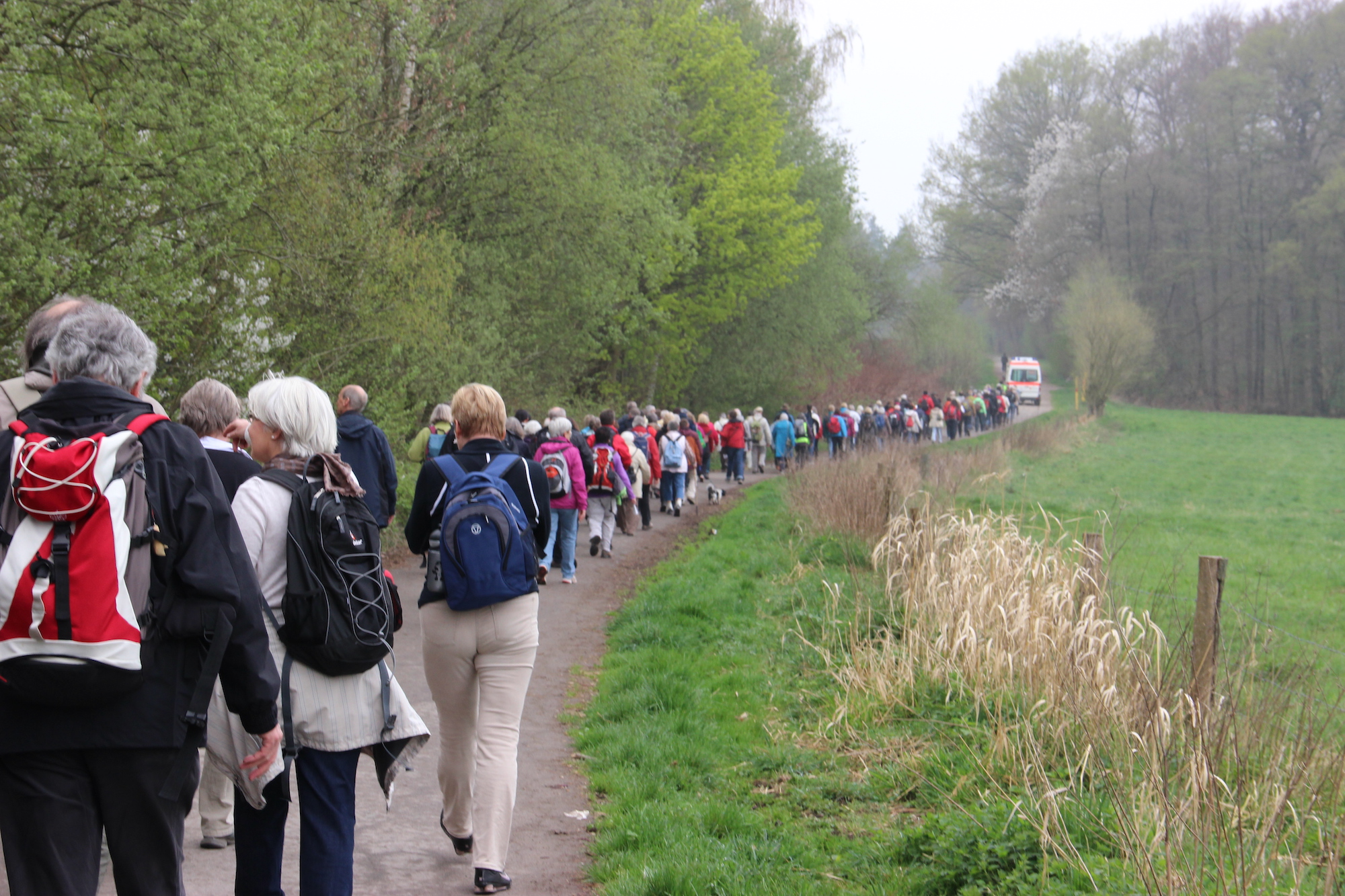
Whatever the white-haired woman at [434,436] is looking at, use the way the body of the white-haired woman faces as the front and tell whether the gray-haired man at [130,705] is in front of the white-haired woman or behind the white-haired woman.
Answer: behind

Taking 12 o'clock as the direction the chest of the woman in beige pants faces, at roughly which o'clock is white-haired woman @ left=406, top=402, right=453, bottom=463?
The white-haired woman is roughly at 12 o'clock from the woman in beige pants.

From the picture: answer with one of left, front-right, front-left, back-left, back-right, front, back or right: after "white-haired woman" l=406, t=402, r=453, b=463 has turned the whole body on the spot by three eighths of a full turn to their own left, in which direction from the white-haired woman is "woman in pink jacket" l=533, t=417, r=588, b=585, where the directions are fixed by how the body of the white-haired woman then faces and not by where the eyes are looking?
back-left

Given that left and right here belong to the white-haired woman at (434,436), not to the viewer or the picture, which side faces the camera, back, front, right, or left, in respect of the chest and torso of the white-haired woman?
back

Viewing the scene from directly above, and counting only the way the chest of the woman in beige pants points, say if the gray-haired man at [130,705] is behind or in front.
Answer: behind

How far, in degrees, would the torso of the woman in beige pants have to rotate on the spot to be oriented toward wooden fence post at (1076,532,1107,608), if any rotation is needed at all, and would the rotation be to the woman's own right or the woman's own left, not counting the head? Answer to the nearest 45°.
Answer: approximately 45° to the woman's own right

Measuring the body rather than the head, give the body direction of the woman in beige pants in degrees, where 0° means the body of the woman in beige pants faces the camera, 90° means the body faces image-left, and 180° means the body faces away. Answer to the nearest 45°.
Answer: approximately 180°

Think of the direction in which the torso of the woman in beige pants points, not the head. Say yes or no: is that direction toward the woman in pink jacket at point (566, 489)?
yes

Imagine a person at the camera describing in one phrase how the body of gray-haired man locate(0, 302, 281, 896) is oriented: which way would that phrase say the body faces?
away from the camera

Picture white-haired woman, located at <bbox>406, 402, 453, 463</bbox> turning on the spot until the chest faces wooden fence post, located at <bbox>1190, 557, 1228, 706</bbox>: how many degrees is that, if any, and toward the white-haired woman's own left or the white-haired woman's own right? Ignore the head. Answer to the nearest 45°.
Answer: approximately 135° to the white-haired woman's own right
